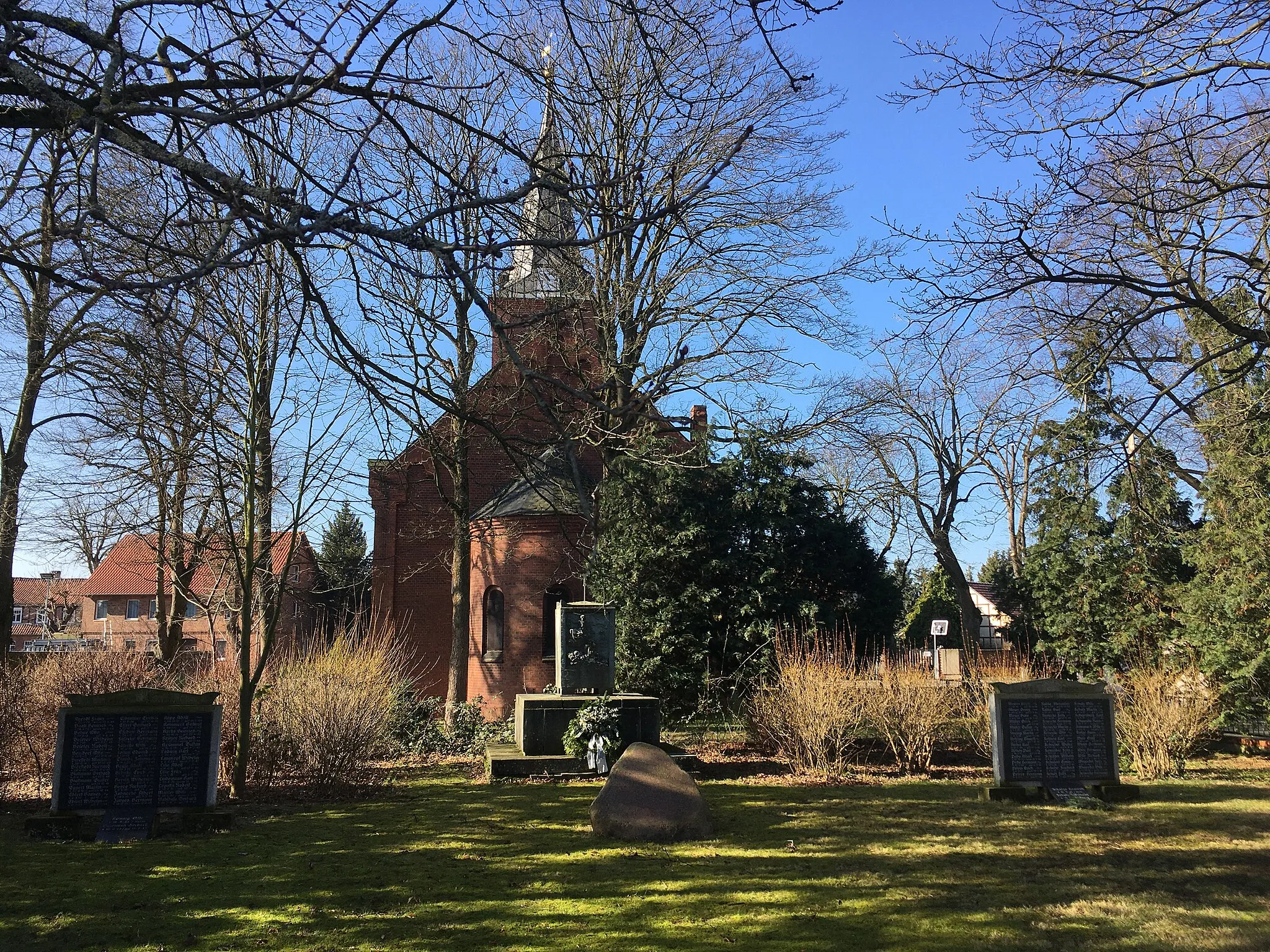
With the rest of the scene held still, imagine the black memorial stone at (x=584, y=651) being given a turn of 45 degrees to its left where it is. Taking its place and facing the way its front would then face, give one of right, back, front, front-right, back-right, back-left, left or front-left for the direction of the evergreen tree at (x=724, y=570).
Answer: left

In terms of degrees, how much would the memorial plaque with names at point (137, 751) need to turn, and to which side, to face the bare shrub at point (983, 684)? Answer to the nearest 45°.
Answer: approximately 90° to its left

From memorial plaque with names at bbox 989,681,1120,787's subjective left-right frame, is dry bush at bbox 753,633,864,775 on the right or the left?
on its right

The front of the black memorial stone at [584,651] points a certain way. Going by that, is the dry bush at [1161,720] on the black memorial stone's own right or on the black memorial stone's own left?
on the black memorial stone's own left

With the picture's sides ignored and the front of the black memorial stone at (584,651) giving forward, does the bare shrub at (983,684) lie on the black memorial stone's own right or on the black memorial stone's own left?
on the black memorial stone's own left

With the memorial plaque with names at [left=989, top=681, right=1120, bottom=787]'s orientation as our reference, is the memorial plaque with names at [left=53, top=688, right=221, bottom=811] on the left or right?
on its right

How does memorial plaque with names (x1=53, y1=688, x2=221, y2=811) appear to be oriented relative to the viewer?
toward the camera

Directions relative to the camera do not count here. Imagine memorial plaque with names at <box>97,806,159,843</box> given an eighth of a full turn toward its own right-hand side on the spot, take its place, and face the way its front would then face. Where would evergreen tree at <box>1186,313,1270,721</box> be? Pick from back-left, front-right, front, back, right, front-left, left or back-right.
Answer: back-left

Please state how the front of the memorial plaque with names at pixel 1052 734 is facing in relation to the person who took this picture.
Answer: facing the viewer

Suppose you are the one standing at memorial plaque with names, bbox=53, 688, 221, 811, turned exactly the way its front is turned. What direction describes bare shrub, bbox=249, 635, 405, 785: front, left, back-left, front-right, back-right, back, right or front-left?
back-left

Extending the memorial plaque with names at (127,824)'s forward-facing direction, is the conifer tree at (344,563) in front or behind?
behind

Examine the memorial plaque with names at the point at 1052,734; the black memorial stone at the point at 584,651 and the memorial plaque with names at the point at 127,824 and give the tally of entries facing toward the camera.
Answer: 3

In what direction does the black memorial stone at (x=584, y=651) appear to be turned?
toward the camera

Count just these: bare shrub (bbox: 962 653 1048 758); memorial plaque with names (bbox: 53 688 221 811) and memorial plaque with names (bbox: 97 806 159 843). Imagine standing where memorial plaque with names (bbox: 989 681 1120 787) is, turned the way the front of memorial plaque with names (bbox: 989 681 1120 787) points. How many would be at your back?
1

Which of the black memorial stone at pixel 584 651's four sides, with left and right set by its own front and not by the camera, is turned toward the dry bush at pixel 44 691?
right

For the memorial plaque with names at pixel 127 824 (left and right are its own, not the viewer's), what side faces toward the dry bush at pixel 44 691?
back

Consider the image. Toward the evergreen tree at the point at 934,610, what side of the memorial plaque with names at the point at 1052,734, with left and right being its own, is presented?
back
